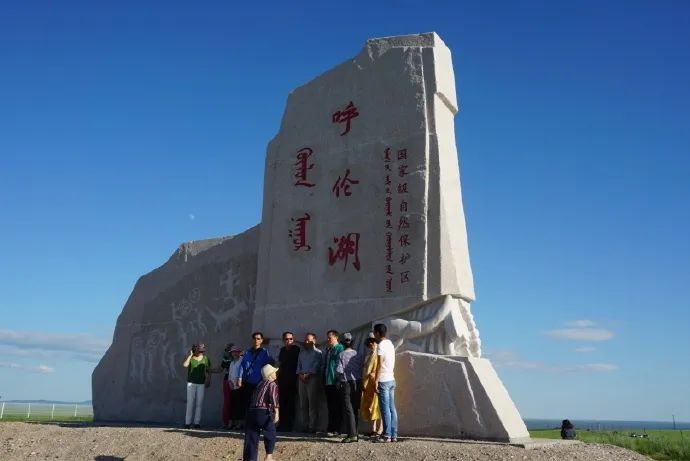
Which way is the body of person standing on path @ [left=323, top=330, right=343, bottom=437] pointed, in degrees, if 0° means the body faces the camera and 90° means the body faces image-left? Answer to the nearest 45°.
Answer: approximately 45°

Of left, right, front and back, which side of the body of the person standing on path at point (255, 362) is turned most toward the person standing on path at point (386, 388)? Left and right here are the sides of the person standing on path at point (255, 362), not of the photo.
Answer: left

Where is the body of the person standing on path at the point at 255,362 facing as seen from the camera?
toward the camera

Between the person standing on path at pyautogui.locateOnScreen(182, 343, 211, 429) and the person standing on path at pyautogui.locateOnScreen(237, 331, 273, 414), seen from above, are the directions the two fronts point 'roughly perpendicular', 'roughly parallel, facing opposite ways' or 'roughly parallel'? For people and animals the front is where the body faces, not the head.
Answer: roughly parallel

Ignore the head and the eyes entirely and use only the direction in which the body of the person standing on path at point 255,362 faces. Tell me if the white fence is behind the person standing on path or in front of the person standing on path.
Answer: behind

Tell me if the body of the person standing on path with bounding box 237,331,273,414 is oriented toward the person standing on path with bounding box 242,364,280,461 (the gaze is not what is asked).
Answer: yes

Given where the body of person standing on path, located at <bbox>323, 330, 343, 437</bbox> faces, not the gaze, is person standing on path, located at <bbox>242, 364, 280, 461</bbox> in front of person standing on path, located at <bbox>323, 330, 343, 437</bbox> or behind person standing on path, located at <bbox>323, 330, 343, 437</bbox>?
in front

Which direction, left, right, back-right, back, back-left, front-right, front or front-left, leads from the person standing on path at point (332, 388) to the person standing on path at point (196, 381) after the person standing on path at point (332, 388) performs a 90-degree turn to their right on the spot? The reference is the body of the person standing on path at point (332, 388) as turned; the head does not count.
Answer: front

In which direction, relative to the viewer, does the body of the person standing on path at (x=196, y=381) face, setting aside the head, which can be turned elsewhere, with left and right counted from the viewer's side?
facing the viewer

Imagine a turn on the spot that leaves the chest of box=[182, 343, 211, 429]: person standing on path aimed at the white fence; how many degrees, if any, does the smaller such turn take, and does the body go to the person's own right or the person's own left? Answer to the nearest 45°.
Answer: approximately 180°

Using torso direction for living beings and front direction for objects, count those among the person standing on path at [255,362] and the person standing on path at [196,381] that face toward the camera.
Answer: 2

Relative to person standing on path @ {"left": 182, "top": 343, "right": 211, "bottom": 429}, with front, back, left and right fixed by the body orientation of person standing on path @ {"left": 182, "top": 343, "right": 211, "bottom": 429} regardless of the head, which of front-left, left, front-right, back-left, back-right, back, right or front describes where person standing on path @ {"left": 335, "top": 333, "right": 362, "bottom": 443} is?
front-left
